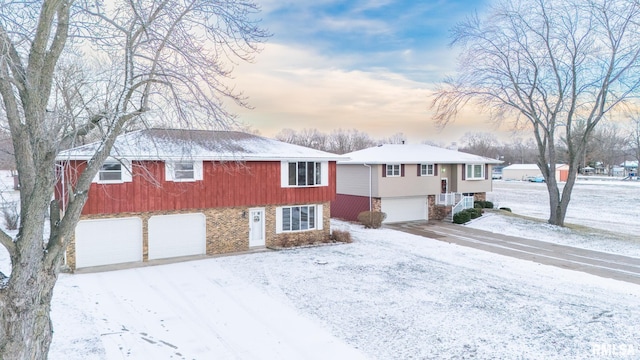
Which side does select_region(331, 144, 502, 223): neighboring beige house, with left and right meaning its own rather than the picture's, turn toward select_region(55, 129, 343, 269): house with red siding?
right

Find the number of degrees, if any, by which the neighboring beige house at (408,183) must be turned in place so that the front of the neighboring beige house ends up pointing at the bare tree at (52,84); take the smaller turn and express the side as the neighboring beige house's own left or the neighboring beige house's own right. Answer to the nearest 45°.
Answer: approximately 45° to the neighboring beige house's own right

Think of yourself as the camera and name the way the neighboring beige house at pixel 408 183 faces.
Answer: facing the viewer and to the right of the viewer

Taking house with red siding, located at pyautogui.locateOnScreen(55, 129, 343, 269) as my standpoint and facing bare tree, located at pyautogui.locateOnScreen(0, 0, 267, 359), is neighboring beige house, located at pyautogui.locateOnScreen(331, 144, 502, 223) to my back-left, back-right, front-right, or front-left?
back-left
